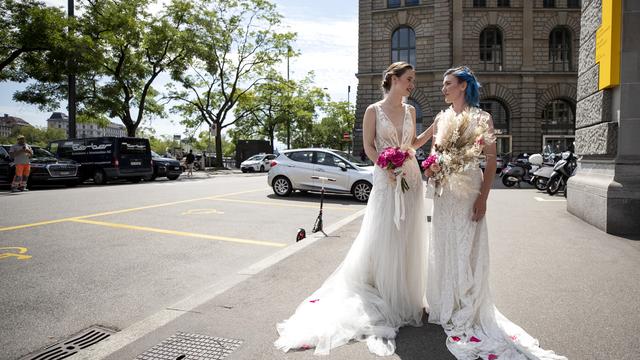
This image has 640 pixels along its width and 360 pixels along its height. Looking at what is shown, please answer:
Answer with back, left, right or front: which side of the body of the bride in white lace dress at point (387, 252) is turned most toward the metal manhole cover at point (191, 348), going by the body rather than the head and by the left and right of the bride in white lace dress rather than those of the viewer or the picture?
right

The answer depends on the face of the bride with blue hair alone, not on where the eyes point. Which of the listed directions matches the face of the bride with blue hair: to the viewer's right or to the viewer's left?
to the viewer's left

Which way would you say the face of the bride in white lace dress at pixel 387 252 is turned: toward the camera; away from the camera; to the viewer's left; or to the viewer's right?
to the viewer's right

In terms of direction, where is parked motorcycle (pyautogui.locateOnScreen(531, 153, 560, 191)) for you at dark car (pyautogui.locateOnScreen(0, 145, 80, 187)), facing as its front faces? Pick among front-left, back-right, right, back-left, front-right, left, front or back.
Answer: front

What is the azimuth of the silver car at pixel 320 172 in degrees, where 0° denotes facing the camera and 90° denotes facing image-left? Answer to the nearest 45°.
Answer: approximately 270°

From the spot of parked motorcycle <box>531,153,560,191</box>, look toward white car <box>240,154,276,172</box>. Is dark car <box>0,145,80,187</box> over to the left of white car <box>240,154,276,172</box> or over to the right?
left

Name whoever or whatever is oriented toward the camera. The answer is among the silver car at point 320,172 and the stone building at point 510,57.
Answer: the stone building

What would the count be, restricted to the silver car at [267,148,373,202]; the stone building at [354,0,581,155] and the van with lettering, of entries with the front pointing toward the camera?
1

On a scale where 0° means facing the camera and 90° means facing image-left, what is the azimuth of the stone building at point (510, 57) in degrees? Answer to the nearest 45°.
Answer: approximately 0°

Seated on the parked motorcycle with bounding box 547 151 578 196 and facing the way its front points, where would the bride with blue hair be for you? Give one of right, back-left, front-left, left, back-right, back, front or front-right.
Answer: front-left

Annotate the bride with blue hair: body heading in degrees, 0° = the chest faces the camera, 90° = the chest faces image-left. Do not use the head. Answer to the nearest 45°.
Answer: approximately 45°

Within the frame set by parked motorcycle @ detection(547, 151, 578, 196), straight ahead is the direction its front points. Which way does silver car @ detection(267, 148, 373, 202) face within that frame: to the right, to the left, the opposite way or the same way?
the opposite way

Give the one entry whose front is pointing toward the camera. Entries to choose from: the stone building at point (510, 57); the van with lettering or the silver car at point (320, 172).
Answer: the stone building

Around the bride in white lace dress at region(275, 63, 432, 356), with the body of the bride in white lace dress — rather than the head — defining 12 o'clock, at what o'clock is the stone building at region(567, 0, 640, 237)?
The stone building is roughly at 9 o'clock from the bride in white lace dress.

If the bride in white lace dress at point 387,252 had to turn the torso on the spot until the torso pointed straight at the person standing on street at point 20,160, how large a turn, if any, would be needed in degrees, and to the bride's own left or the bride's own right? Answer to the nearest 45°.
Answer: approximately 180°
